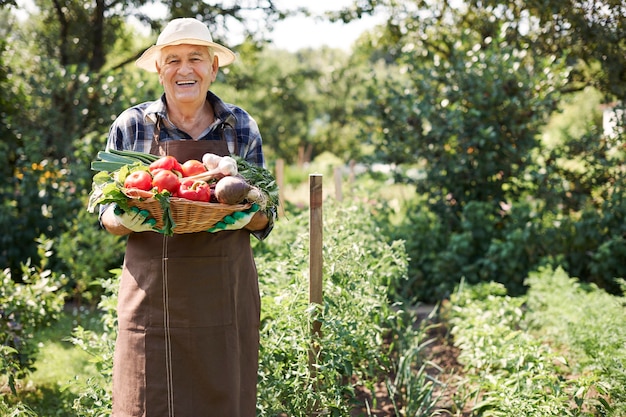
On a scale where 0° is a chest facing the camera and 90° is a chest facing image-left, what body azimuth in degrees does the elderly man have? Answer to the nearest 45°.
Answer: approximately 0°
